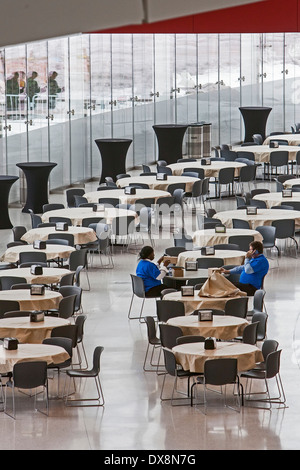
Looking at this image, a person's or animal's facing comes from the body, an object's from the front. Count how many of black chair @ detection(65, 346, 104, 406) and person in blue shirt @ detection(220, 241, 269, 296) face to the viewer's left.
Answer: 2

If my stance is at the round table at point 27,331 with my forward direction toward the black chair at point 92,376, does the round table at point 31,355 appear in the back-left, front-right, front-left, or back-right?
front-right

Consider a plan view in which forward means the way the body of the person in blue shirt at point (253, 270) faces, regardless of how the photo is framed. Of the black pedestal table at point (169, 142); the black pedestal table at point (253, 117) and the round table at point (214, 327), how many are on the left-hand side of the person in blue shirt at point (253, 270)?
1

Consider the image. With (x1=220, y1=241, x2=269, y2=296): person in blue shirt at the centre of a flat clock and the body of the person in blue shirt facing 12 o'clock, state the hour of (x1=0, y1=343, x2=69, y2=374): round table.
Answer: The round table is roughly at 10 o'clock from the person in blue shirt.

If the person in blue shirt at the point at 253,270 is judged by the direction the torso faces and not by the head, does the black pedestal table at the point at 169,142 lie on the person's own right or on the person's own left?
on the person's own right

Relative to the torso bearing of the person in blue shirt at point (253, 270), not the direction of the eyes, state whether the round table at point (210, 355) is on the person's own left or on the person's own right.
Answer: on the person's own left

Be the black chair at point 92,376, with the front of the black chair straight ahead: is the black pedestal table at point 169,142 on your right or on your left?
on your right

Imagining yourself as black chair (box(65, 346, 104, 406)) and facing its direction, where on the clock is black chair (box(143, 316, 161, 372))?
black chair (box(143, 316, 161, 372)) is roughly at 4 o'clock from black chair (box(65, 346, 104, 406)).

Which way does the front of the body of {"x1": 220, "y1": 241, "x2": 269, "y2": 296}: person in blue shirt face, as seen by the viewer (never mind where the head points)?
to the viewer's left

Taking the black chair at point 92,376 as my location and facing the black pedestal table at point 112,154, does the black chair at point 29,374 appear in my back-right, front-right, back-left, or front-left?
back-left

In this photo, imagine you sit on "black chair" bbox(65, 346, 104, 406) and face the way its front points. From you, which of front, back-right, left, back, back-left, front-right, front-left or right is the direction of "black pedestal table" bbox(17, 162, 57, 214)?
right

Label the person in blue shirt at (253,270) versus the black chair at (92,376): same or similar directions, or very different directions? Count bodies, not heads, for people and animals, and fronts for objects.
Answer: same or similar directions

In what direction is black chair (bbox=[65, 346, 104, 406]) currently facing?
to the viewer's left

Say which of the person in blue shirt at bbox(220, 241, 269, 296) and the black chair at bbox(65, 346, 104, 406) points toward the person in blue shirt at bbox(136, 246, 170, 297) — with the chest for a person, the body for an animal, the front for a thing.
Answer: the person in blue shirt at bbox(220, 241, 269, 296)
